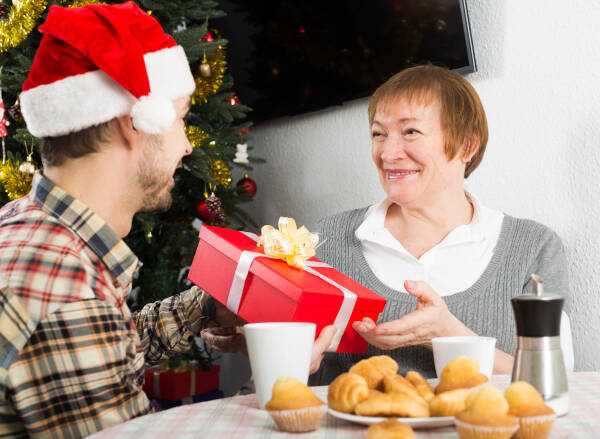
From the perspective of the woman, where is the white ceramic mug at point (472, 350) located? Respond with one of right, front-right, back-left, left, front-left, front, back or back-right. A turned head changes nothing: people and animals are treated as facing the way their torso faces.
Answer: front-left

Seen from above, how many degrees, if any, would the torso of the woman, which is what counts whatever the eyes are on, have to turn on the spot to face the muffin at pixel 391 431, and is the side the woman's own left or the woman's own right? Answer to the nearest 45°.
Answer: approximately 45° to the woman's own left

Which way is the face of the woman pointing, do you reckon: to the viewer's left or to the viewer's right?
to the viewer's left

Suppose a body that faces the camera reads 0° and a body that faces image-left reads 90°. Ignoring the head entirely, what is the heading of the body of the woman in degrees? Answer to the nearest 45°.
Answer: approximately 45°
